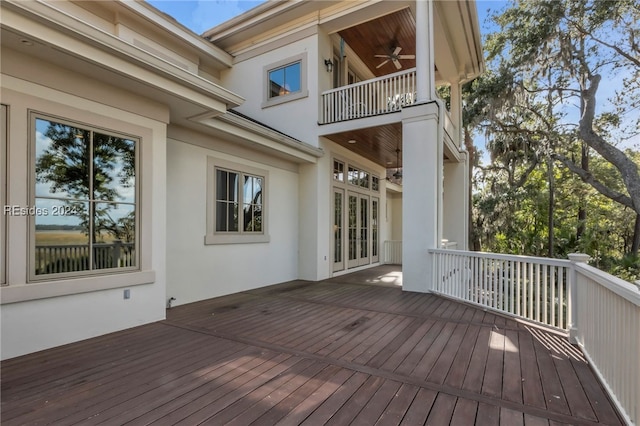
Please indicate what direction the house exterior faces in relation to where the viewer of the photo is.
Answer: facing the viewer and to the right of the viewer

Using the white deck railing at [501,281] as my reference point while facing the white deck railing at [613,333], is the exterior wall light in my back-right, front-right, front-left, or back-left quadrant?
back-right

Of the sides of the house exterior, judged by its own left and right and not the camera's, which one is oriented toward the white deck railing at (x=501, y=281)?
front

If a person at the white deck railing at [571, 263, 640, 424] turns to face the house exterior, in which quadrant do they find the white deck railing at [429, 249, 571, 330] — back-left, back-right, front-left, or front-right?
front-right
